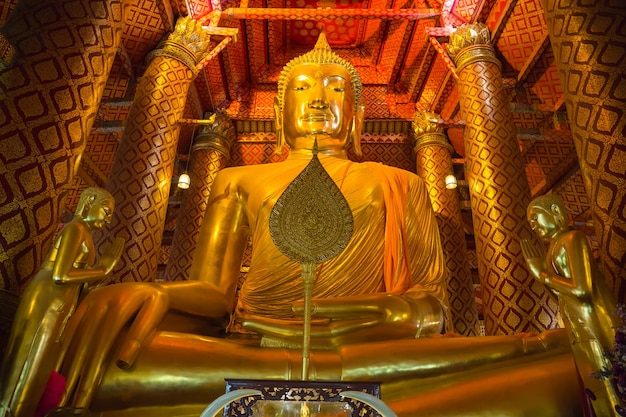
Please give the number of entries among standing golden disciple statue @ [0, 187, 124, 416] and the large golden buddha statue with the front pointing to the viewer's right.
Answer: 1

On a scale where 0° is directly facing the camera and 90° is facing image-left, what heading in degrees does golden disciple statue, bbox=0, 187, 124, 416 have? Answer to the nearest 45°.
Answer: approximately 270°

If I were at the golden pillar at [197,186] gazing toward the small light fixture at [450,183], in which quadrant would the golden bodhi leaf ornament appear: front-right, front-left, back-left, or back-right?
front-right

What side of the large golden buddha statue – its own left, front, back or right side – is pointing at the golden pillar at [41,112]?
right

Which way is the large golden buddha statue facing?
toward the camera

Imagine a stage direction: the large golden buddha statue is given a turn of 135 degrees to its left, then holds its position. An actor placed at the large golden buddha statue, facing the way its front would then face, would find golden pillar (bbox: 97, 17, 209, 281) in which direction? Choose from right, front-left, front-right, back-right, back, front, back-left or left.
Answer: left

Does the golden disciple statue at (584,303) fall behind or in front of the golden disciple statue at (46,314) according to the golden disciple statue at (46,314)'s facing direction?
in front

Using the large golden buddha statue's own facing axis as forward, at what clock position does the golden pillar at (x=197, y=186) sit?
The golden pillar is roughly at 5 o'clock from the large golden buddha statue.

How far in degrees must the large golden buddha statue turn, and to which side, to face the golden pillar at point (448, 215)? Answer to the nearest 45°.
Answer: approximately 135° to its left

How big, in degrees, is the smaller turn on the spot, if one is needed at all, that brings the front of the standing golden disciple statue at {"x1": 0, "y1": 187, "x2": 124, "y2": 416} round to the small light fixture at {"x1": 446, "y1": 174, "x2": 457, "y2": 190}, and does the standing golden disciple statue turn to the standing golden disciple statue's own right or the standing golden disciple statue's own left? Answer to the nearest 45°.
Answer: approximately 45° to the standing golden disciple statue's own left

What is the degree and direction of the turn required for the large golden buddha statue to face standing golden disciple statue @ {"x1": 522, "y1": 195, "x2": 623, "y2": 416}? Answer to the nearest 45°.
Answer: approximately 45° to its left

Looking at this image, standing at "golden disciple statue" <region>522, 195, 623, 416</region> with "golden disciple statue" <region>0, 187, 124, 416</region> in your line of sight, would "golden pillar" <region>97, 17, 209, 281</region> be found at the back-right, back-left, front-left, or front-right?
front-right
